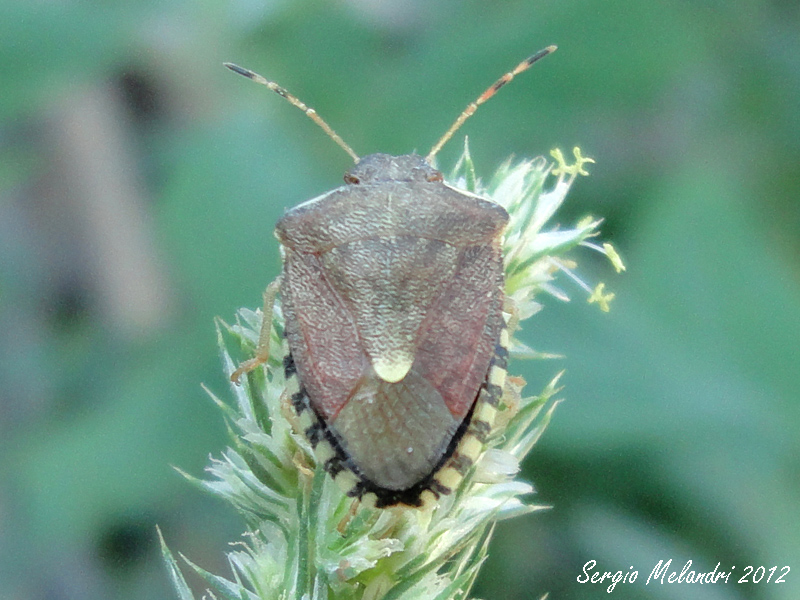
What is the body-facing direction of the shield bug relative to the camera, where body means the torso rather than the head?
away from the camera
